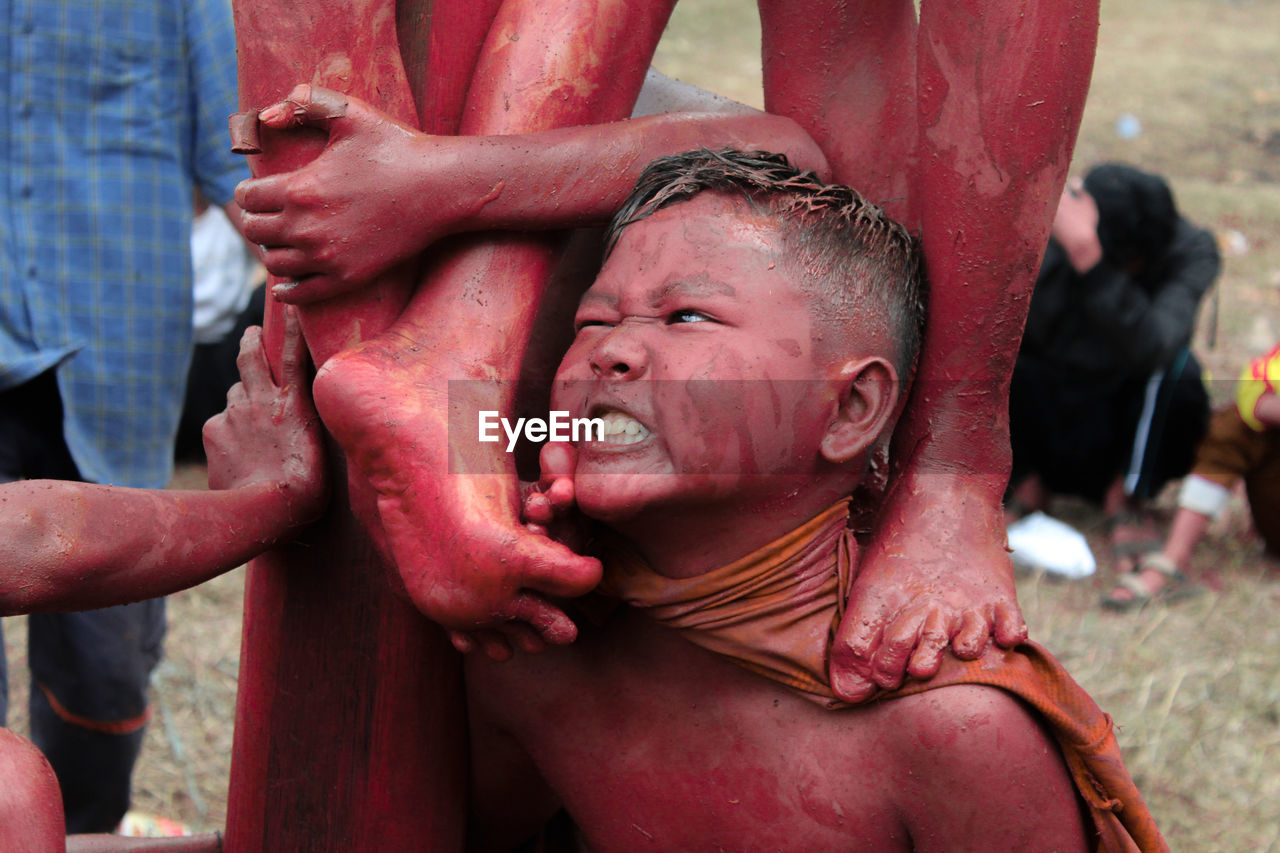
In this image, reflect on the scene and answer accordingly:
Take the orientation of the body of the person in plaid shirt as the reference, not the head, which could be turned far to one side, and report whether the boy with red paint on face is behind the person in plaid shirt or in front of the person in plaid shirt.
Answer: in front

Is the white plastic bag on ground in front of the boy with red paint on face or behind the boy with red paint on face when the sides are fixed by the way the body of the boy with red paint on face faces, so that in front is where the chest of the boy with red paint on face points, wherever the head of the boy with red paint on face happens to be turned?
behind

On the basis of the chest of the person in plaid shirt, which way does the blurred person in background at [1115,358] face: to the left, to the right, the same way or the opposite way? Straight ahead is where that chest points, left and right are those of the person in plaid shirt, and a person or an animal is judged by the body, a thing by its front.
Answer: to the right

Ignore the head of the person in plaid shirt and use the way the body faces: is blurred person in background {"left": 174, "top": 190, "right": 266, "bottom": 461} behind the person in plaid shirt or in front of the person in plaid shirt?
behind

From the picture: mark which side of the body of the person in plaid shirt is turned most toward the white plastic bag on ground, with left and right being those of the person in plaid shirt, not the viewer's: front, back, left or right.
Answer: left

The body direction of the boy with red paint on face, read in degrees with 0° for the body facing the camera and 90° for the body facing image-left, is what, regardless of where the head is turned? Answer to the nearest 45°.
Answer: approximately 45°

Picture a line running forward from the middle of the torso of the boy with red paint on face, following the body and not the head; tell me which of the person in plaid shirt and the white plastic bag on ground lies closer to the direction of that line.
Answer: the person in plaid shirt

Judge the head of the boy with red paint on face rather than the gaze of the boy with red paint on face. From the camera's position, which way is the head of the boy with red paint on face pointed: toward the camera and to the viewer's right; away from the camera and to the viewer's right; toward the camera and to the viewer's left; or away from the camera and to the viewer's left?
toward the camera and to the viewer's left

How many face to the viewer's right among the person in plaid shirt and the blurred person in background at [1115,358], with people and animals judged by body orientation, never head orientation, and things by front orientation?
0

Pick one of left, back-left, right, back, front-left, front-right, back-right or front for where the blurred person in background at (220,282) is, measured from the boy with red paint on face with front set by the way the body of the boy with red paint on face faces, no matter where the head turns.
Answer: right

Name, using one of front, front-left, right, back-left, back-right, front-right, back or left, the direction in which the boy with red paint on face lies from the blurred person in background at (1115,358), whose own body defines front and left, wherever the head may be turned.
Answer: front-left
